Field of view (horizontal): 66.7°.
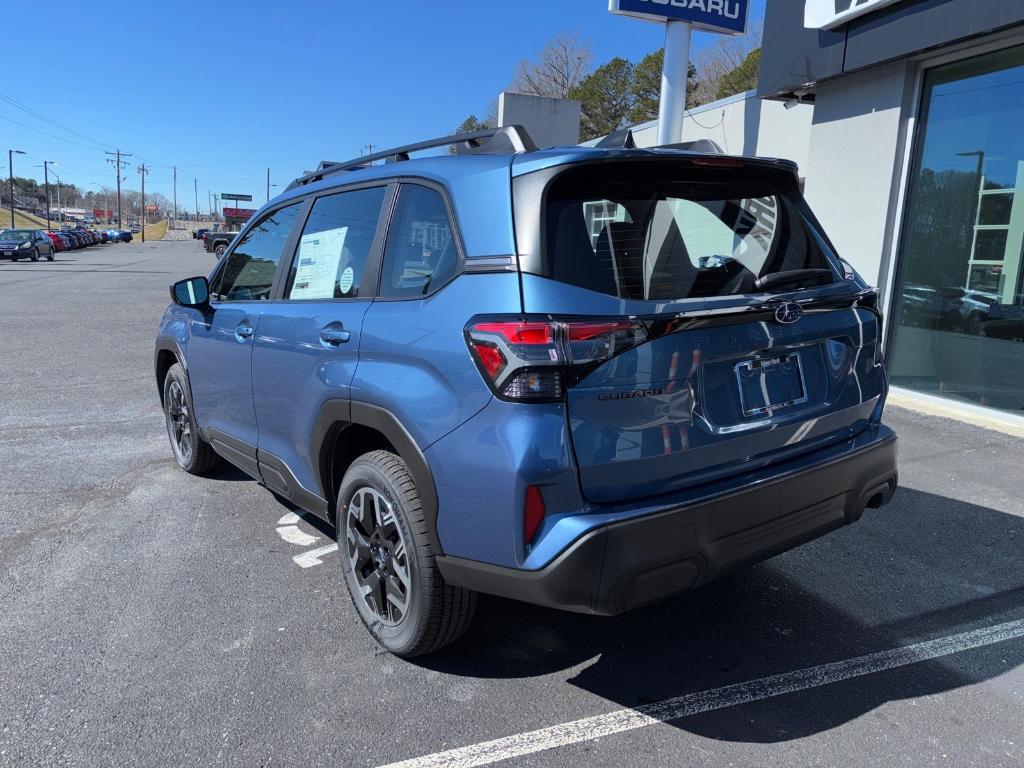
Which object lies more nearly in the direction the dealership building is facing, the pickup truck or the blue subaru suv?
the blue subaru suv

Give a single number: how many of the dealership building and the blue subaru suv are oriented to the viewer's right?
0

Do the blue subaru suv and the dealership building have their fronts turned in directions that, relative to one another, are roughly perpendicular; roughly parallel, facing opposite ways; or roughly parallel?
roughly perpendicular

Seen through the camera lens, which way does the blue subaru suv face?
facing away from the viewer and to the left of the viewer

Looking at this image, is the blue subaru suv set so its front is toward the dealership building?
no

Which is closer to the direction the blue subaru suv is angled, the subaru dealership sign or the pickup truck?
the pickup truck

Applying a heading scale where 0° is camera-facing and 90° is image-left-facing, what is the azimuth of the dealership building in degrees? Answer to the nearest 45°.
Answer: approximately 45°

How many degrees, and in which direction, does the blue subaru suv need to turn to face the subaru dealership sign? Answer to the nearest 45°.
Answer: approximately 45° to its right

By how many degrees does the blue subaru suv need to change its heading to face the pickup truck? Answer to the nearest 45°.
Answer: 0° — it already faces it

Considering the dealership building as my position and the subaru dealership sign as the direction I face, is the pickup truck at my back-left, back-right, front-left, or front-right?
front-left

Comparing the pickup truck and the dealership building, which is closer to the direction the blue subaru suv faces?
the pickup truck

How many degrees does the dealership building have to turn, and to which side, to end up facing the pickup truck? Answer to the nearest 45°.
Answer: approximately 90° to its right

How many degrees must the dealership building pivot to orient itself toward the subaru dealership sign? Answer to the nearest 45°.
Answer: approximately 90° to its right

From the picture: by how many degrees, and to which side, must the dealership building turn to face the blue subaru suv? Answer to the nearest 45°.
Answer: approximately 45° to its left

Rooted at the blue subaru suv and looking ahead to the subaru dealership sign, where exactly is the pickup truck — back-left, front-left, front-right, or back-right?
front-left
